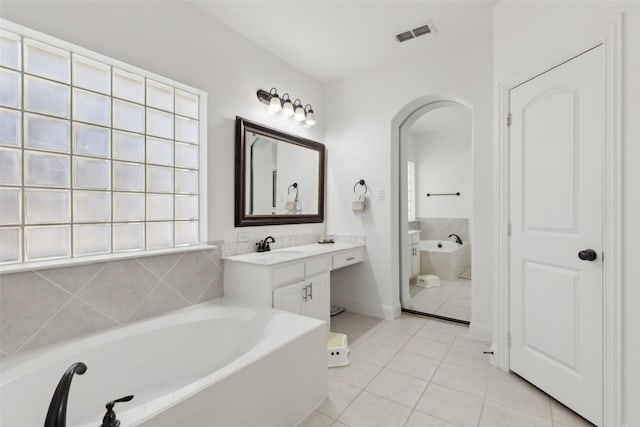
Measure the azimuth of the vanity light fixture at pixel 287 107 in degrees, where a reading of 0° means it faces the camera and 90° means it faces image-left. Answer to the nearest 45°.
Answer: approximately 315°

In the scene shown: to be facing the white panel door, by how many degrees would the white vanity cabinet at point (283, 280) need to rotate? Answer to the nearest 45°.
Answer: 0° — it already faces it
